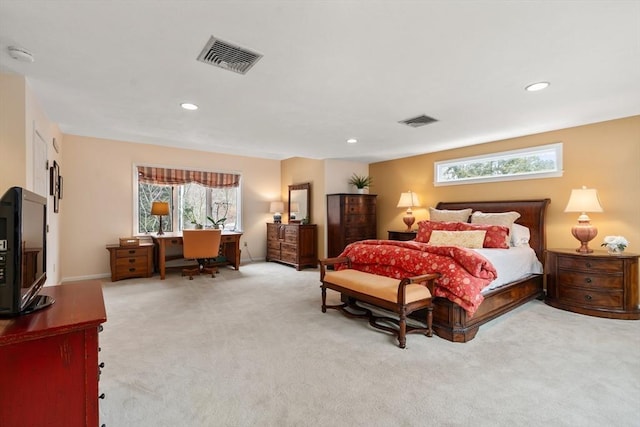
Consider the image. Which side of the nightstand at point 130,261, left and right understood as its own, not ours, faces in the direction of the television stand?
front

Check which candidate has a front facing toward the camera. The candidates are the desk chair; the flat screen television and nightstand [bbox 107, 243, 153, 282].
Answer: the nightstand

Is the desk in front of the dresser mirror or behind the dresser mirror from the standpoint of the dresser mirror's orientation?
in front

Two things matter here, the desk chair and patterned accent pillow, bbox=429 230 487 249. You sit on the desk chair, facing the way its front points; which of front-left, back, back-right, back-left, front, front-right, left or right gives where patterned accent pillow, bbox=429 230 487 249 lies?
back-right

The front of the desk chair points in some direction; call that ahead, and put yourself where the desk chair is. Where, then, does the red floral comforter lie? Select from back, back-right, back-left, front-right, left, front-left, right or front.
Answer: back-right

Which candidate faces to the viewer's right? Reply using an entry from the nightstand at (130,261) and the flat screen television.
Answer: the flat screen television

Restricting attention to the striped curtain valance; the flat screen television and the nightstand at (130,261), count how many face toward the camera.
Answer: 2

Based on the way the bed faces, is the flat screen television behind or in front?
in front

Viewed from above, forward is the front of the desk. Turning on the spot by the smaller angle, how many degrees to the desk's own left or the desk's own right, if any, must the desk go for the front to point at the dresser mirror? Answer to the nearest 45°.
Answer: approximately 90° to the desk's own left

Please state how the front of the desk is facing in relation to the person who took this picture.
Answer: facing the viewer

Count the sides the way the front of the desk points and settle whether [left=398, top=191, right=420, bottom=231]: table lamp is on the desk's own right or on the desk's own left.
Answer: on the desk's own left

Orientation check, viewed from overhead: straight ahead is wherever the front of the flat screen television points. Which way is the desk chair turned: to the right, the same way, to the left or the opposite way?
to the left

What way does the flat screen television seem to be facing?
to the viewer's right

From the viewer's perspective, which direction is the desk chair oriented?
away from the camera

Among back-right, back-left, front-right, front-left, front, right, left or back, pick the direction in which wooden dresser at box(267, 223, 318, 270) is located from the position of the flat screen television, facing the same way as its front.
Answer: front-left

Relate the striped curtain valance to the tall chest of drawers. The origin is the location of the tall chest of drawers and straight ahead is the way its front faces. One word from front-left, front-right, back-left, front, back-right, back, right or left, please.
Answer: back-right

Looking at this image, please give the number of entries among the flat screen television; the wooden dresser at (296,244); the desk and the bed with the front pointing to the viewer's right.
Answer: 1

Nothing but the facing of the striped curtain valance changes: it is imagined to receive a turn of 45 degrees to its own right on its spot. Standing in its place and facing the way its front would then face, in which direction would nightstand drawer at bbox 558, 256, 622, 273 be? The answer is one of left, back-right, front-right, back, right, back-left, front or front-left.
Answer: left

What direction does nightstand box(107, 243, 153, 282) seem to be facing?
toward the camera

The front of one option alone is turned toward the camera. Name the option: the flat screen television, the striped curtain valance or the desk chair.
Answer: the striped curtain valance
